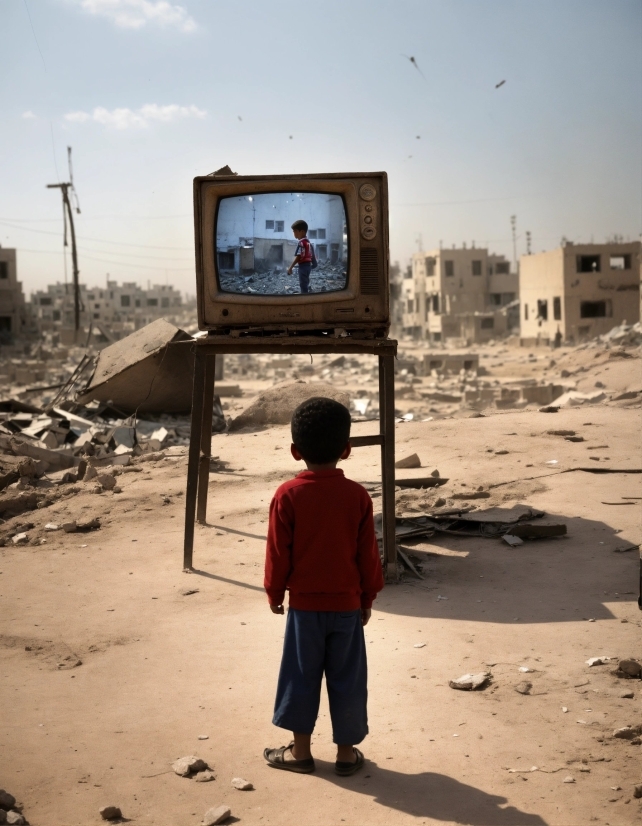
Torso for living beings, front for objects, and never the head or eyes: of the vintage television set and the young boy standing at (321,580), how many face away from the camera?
1

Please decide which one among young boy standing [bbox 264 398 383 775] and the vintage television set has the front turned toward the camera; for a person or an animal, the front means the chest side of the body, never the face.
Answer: the vintage television set

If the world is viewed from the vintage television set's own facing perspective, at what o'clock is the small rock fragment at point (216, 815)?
The small rock fragment is roughly at 12 o'clock from the vintage television set.

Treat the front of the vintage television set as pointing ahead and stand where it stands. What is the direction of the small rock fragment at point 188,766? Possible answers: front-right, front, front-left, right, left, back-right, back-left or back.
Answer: front

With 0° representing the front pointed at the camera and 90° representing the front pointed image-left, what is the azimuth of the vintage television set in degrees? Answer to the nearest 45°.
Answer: approximately 0°

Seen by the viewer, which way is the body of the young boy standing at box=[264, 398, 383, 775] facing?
away from the camera

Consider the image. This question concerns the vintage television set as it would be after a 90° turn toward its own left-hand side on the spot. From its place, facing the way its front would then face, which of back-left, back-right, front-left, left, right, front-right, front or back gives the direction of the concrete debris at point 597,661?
front-right

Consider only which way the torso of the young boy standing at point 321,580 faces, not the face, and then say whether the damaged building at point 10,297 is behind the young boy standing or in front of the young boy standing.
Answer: in front

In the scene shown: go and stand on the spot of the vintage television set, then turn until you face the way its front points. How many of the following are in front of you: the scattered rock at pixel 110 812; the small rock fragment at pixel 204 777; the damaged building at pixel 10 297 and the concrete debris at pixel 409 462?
2

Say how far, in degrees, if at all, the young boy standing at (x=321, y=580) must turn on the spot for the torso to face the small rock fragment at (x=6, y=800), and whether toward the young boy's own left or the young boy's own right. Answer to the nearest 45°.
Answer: approximately 90° to the young boy's own left

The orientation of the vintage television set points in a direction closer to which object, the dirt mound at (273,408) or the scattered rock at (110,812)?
the scattered rock

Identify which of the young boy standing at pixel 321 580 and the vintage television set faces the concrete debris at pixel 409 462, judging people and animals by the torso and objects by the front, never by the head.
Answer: the young boy standing

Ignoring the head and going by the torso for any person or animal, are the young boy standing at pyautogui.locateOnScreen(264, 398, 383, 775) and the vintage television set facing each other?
yes

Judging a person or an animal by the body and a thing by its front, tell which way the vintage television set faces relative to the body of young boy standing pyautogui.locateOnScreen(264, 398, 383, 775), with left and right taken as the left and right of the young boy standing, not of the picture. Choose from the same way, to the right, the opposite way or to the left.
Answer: the opposite way

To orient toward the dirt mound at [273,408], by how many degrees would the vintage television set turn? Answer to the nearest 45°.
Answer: approximately 180°

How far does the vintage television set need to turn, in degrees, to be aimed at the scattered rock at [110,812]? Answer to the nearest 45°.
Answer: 0° — it already faces it

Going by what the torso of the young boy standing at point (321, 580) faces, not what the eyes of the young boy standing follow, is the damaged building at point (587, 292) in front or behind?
in front

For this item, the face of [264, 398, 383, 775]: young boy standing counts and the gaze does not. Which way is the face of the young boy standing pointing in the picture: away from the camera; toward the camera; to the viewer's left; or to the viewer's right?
away from the camera
